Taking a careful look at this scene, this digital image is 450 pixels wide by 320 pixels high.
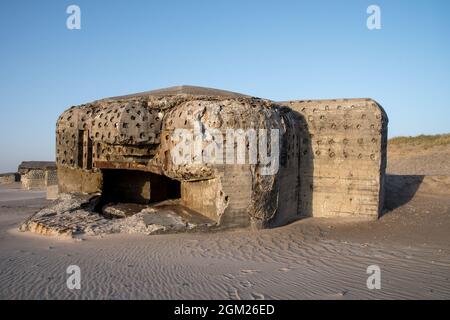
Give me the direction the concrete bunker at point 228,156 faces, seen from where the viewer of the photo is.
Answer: facing the viewer and to the left of the viewer
